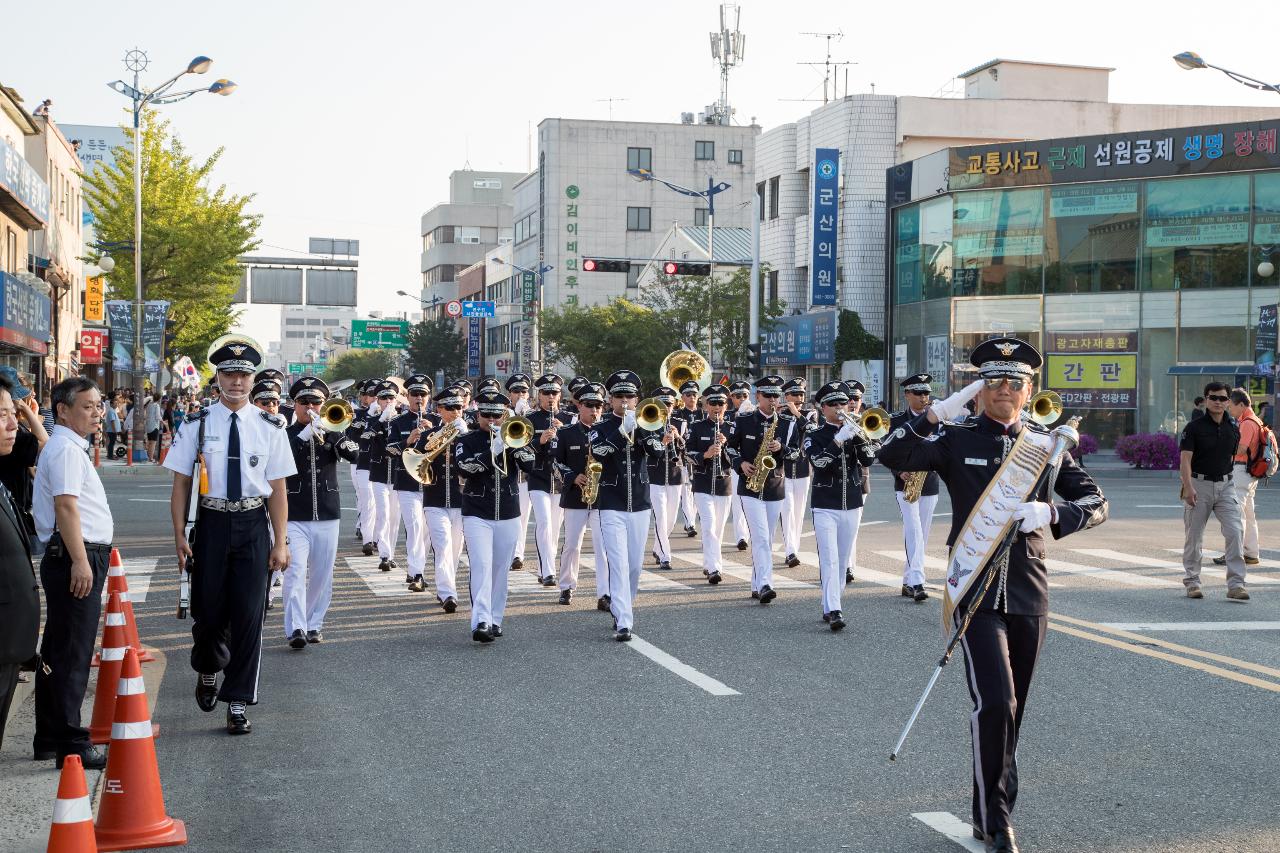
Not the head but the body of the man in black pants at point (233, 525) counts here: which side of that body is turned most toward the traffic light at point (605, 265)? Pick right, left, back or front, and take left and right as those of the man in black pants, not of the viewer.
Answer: back

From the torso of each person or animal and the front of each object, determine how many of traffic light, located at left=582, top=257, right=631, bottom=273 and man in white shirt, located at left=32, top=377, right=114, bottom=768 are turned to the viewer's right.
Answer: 1

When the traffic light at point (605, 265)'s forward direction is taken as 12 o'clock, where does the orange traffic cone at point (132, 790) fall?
The orange traffic cone is roughly at 12 o'clock from the traffic light.

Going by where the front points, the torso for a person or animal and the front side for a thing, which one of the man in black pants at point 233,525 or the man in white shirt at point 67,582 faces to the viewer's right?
the man in white shirt

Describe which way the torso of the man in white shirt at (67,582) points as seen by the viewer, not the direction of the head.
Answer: to the viewer's right

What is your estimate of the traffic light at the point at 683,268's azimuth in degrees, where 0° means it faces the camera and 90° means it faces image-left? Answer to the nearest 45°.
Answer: approximately 0°

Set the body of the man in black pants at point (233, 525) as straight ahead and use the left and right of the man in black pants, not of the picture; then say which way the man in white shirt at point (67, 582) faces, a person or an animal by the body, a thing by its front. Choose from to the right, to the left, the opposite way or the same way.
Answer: to the left

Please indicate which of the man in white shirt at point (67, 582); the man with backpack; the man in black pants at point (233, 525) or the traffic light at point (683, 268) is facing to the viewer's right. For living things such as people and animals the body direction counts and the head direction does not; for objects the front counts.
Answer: the man in white shirt

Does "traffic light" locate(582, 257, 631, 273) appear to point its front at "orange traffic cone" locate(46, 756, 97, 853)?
yes
